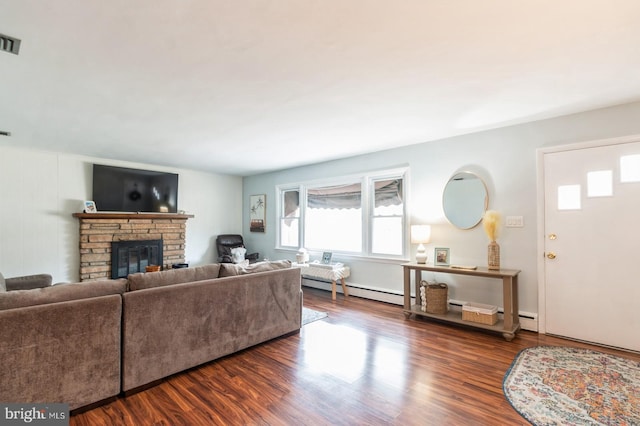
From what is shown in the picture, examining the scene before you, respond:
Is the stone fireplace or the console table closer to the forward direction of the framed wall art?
the stone fireplace

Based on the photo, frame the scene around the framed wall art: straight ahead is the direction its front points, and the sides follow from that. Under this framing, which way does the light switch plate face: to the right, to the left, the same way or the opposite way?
the same way

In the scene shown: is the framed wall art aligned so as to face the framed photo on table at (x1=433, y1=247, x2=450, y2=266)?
no

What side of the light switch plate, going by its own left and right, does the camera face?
front

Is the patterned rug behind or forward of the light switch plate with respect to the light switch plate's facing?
forward

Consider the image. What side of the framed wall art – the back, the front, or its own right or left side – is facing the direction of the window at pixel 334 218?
left

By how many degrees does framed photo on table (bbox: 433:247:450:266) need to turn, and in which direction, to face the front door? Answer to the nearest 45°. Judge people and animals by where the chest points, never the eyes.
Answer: approximately 90° to its left

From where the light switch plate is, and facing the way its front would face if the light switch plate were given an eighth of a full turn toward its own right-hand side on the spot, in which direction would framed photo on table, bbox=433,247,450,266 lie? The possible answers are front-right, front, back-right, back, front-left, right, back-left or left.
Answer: front-right

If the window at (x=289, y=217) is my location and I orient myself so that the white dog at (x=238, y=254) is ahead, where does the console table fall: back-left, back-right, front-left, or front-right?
back-left

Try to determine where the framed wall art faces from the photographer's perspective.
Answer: facing the viewer and to the left of the viewer

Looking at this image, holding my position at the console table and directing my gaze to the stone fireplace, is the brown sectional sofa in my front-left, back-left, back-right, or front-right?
front-left

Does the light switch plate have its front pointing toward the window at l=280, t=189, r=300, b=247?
no

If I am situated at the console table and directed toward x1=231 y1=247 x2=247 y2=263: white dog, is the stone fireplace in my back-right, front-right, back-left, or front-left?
front-left

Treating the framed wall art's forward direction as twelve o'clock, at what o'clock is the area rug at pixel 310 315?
The area rug is roughly at 10 o'clock from the framed wall art.

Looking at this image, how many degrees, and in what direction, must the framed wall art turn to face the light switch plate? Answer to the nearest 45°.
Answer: approximately 90° to its left

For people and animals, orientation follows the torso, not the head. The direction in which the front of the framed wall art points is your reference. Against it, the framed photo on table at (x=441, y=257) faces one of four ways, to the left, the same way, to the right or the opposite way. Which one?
the same way

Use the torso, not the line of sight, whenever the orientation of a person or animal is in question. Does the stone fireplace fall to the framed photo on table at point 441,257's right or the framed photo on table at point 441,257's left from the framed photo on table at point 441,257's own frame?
on its right

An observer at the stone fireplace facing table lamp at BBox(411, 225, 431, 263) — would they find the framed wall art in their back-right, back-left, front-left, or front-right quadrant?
front-left
